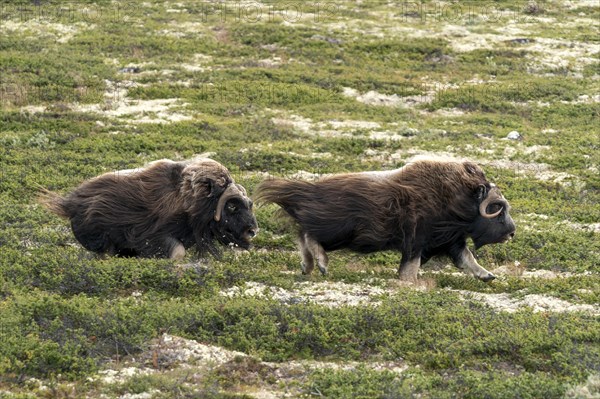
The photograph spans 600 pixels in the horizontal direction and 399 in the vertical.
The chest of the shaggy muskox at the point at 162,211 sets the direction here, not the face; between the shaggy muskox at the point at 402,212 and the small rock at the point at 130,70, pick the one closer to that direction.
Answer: the shaggy muskox

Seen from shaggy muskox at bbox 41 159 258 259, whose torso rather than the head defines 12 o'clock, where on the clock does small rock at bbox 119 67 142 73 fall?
The small rock is roughly at 9 o'clock from the shaggy muskox.

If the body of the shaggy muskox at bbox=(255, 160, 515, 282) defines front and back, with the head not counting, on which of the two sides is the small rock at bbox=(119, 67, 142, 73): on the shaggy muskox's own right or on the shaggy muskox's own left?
on the shaggy muskox's own left

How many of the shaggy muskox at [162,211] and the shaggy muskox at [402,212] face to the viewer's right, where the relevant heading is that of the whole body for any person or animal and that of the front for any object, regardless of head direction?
2

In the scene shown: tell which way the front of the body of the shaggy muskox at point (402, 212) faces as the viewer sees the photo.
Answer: to the viewer's right

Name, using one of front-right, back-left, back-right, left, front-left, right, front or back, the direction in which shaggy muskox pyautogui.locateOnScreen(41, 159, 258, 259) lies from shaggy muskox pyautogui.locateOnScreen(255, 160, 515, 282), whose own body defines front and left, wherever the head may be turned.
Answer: back

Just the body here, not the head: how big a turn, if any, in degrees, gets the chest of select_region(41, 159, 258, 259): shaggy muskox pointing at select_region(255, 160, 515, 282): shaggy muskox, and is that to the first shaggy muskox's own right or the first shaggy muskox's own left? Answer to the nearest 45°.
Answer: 0° — it already faces it

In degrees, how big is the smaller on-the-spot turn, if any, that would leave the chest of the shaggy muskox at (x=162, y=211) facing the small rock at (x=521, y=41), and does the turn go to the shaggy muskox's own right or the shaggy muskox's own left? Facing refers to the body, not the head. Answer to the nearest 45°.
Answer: approximately 45° to the shaggy muskox's own left

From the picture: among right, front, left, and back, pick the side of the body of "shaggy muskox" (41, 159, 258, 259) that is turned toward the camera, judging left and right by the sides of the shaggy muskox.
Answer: right
